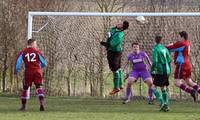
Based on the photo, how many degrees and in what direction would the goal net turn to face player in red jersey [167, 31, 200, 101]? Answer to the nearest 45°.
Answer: approximately 45° to its left

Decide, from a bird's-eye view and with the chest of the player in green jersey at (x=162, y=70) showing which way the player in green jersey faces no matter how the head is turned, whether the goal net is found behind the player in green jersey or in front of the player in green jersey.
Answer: in front

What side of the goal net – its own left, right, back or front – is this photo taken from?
front

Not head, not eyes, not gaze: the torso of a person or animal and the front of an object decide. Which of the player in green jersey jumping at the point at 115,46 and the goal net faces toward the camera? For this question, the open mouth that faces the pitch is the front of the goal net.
the goal net

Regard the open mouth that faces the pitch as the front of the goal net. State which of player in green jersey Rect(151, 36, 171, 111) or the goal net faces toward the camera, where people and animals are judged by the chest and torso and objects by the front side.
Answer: the goal net
